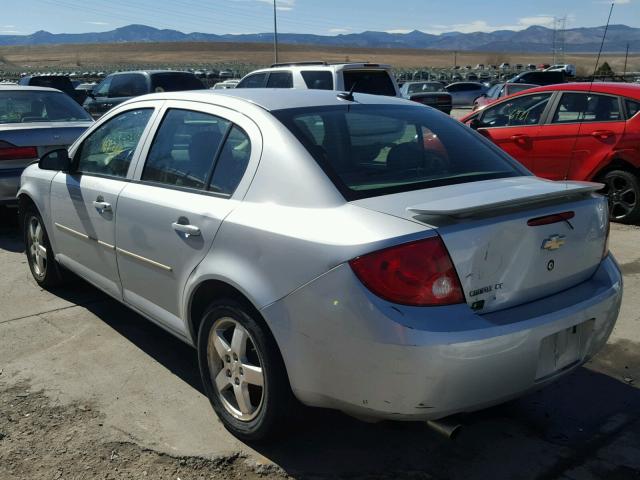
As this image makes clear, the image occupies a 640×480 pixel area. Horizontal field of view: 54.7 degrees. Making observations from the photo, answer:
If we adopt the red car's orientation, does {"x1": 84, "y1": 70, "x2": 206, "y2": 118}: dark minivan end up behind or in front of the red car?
in front

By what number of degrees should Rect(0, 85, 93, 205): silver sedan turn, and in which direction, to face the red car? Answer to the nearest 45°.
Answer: approximately 90° to its right

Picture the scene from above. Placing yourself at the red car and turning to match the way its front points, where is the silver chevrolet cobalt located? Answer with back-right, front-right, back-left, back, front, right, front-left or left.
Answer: left

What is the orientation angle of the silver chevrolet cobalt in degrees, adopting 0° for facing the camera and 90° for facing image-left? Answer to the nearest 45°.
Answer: approximately 135°

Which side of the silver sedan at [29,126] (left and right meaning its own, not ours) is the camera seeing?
back

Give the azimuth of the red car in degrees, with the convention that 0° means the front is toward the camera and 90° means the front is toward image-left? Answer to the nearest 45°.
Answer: approximately 90°

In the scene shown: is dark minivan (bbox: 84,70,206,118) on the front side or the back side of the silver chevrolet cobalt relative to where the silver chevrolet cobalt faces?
on the front side
